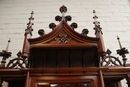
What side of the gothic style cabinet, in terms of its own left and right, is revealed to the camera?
front
